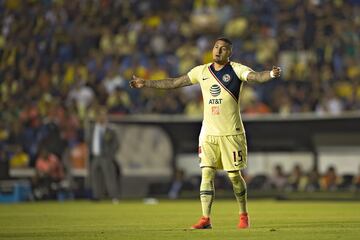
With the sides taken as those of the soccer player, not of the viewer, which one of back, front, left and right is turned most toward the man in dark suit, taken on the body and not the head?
back

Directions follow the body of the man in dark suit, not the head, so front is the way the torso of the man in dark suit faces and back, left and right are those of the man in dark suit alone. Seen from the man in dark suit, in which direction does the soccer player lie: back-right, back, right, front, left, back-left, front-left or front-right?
front-left

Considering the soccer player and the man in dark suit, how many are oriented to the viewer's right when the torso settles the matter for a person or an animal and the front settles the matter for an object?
0

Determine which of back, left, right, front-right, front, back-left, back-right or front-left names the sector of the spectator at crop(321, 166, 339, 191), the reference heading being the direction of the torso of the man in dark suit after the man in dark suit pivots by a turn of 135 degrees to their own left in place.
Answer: front

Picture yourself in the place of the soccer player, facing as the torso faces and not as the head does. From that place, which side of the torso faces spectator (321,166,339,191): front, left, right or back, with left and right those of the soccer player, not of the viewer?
back

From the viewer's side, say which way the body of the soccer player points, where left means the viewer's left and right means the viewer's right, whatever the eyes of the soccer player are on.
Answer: facing the viewer

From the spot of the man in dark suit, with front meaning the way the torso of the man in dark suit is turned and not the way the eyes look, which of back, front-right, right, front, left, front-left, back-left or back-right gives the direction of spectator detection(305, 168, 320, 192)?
back-left

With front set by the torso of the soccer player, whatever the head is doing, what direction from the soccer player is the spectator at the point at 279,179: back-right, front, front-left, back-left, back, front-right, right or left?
back

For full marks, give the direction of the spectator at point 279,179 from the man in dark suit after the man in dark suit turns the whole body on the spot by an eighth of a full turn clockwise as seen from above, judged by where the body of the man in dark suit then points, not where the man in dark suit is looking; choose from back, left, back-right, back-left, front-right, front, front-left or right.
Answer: back

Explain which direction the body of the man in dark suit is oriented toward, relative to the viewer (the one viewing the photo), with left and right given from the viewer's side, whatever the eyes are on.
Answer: facing the viewer and to the left of the viewer

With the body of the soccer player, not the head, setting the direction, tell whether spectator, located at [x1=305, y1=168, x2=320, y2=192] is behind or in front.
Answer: behind
